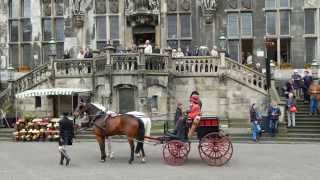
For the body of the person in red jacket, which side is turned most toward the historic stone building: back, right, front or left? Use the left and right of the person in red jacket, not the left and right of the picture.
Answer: right

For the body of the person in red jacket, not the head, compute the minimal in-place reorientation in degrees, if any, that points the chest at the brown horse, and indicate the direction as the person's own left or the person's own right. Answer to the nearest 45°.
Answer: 0° — they already face it

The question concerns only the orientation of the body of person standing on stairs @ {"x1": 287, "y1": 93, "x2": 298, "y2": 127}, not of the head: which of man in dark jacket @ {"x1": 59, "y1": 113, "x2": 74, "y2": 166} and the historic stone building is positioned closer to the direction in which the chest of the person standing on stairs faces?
the man in dark jacket

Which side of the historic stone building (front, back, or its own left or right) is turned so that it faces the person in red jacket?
front

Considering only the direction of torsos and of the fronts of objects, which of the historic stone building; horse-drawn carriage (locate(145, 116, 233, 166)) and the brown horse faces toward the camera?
the historic stone building

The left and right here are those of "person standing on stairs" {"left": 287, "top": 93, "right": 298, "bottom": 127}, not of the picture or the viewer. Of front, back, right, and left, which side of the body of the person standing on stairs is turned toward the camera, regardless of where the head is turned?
front

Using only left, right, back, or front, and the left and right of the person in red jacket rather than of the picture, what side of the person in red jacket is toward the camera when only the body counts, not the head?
left

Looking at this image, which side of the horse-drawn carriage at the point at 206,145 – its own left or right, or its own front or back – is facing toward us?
left

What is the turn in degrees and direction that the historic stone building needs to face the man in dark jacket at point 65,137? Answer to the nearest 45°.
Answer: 0° — it already faces them

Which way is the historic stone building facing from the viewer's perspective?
toward the camera

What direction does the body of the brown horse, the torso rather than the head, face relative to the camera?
to the viewer's left
